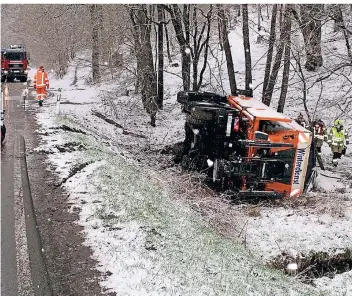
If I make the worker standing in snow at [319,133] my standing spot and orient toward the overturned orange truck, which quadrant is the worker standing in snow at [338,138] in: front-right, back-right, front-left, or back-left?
back-left

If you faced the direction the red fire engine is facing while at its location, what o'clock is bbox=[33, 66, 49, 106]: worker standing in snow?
The worker standing in snow is roughly at 12 o'clock from the red fire engine.

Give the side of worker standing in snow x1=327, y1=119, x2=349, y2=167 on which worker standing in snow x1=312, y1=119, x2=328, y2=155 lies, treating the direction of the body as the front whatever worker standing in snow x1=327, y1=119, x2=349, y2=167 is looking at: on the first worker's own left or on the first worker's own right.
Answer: on the first worker's own right

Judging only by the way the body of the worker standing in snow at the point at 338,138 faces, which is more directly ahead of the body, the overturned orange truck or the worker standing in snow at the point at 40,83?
the overturned orange truck

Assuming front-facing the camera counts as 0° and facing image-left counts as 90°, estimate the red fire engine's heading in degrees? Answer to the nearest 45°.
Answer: approximately 0°

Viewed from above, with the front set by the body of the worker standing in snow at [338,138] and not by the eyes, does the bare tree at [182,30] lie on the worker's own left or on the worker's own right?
on the worker's own right

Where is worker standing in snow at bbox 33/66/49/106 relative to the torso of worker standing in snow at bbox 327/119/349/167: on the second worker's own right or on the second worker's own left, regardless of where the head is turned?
on the second worker's own right
